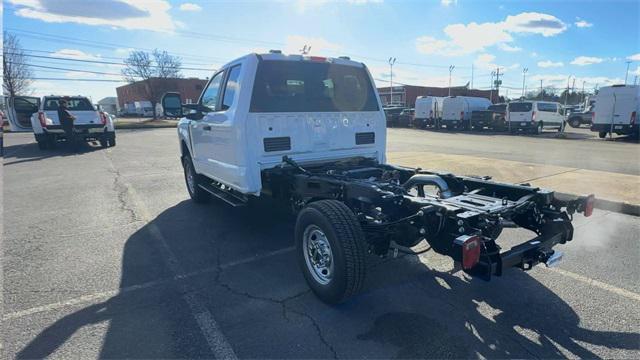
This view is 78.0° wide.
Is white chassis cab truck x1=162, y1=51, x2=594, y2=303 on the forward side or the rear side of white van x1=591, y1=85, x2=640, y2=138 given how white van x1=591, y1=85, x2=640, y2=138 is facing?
on the rear side

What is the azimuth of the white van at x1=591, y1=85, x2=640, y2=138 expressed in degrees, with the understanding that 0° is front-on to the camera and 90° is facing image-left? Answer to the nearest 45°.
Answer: approximately 180°

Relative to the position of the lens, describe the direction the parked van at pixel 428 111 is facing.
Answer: facing away from the viewer and to the right of the viewer

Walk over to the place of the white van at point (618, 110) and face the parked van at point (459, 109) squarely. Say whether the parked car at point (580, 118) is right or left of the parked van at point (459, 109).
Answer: right

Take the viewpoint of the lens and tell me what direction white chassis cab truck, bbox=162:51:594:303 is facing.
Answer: facing away from the viewer and to the left of the viewer

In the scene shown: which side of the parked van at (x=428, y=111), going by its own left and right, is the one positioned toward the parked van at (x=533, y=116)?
right

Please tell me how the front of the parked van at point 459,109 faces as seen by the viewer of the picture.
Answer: facing away from the viewer and to the right of the viewer

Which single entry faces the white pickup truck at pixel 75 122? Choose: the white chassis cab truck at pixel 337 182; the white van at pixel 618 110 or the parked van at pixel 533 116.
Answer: the white chassis cab truck at pixel 337 182

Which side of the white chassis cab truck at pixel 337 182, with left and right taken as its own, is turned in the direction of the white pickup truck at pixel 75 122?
front

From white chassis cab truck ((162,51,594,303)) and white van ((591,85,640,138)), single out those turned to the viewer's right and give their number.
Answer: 0

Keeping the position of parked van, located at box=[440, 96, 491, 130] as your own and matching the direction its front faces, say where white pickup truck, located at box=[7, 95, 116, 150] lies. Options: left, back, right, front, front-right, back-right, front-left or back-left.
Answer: back
